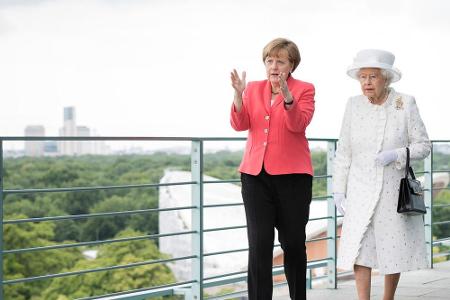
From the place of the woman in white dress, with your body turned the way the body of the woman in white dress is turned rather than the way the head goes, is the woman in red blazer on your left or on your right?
on your right

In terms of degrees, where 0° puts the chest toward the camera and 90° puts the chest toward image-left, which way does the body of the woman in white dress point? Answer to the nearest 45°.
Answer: approximately 0°
